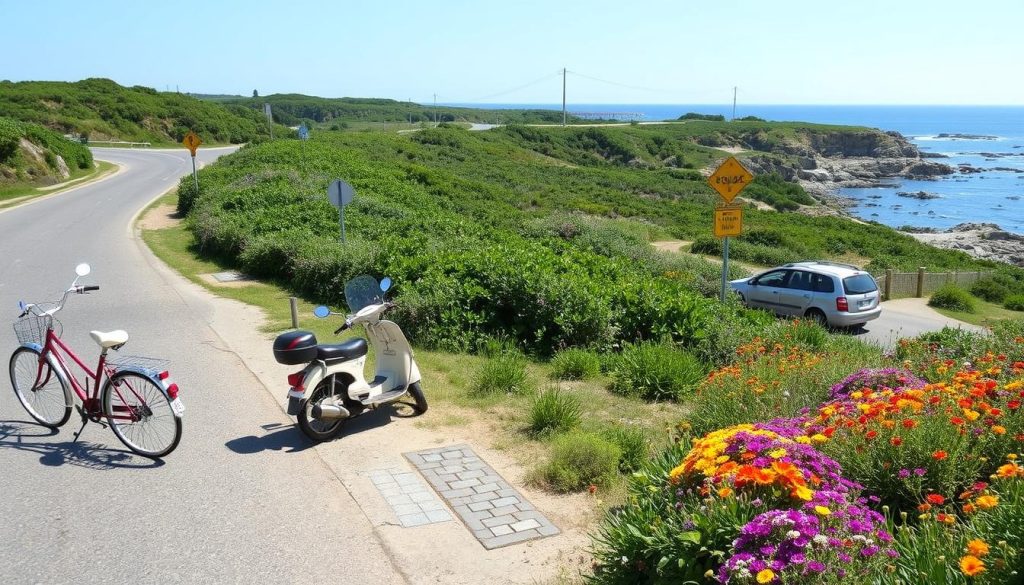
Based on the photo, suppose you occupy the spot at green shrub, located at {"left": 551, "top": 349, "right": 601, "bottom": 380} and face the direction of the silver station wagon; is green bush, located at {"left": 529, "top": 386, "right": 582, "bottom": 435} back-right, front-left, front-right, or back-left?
back-right

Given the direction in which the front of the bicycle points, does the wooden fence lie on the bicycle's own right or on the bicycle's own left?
on the bicycle's own right

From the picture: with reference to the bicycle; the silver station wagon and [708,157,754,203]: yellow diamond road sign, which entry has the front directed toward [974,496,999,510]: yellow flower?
the yellow diamond road sign

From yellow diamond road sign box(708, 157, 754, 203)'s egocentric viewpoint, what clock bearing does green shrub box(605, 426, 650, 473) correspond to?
The green shrub is roughly at 12 o'clock from the yellow diamond road sign.

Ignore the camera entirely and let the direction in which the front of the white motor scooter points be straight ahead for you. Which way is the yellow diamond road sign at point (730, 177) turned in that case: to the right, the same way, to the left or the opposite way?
the opposite way

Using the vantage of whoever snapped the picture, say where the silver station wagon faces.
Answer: facing away from the viewer and to the left of the viewer

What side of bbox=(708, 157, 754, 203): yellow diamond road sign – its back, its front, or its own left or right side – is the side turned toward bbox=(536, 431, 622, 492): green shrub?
front

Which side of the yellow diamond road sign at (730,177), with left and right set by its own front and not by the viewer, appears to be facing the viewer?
front

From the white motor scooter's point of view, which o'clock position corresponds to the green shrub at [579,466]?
The green shrub is roughly at 3 o'clock from the white motor scooter.

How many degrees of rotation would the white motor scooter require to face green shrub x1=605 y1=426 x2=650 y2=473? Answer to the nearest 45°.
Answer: approximately 90° to its right

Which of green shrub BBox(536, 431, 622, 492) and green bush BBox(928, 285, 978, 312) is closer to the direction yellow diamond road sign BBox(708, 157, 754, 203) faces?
the green shrub

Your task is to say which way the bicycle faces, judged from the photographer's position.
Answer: facing away from the viewer and to the left of the viewer

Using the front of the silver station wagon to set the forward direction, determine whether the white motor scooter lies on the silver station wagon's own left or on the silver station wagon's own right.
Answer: on the silver station wagon's own left

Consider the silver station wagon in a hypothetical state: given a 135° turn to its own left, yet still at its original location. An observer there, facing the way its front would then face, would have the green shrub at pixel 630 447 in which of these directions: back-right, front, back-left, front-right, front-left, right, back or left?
front

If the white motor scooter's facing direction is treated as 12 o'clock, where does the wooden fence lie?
The wooden fence is roughly at 12 o'clock from the white motor scooter.

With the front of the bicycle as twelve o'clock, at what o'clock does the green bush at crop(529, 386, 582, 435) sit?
The green bush is roughly at 5 o'clock from the bicycle.

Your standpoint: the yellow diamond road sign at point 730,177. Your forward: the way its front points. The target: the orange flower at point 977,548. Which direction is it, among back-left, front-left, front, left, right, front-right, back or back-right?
front

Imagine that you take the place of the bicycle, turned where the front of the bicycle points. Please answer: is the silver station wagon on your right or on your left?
on your right

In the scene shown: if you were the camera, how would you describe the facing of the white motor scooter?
facing away from the viewer and to the right of the viewer

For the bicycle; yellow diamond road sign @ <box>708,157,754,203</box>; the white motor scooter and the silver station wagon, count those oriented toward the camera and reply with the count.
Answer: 1
